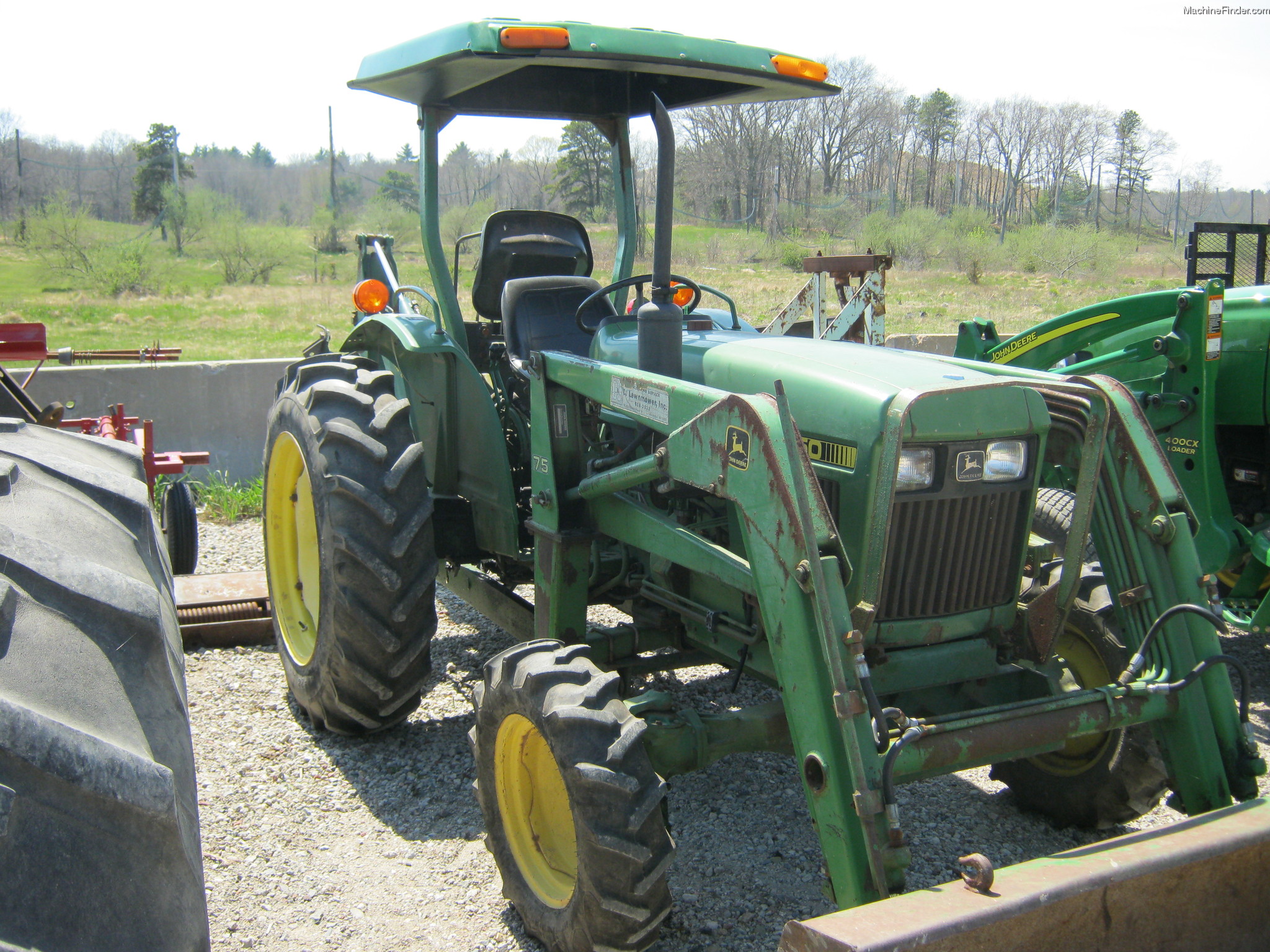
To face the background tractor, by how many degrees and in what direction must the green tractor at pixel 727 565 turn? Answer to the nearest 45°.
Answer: approximately 90° to its left

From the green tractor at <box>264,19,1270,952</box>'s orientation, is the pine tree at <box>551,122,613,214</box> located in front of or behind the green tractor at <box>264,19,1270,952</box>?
behind

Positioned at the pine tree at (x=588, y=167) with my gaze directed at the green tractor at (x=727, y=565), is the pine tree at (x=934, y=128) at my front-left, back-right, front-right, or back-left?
back-left

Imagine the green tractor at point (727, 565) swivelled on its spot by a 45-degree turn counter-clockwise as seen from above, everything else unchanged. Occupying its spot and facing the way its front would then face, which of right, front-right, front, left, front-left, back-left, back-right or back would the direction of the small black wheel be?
back-left

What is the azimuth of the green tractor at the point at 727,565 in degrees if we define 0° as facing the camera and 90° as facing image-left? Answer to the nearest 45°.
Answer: approximately 315°

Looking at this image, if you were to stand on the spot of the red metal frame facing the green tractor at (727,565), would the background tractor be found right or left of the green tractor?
left

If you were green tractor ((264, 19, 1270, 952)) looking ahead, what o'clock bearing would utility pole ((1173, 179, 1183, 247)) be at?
The utility pole is roughly at 8 o'clock from the green tractor.

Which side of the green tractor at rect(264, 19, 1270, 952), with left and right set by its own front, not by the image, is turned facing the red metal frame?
back

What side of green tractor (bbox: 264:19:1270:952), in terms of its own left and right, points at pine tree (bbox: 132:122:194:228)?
back

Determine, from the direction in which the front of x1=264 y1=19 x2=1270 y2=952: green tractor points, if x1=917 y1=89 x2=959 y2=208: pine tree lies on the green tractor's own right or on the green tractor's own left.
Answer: on the green tractor's own left

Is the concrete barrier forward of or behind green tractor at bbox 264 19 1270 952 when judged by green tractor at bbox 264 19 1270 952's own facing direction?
behind
